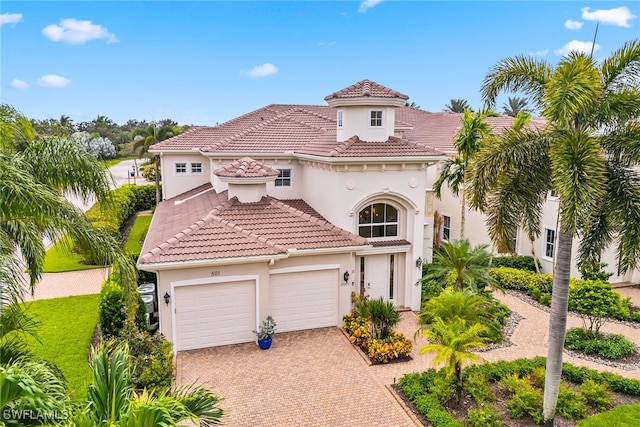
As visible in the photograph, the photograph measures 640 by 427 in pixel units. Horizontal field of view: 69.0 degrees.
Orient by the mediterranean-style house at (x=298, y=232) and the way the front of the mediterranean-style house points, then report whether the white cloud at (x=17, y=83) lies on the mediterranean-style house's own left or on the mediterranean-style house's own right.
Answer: on the mediterranean-style house's own right

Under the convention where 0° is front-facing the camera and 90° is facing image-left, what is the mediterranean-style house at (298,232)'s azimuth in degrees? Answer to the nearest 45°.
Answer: approximately 0°

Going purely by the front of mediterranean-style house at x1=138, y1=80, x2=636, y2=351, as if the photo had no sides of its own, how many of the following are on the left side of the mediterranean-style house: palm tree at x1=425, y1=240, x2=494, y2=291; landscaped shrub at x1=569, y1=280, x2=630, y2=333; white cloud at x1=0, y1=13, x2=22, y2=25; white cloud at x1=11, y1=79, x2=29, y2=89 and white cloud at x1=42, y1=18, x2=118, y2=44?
2

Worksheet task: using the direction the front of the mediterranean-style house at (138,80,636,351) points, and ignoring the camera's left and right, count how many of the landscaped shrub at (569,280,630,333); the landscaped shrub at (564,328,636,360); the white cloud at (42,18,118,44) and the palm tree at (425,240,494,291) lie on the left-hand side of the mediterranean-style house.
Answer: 3

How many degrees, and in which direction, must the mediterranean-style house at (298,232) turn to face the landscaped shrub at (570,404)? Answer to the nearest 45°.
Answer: approximately 45° to its left

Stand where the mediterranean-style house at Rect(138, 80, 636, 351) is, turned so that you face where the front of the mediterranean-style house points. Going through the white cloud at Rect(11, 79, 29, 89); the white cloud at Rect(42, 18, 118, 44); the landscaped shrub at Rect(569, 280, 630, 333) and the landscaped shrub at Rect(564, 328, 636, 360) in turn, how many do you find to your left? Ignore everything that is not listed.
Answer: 2

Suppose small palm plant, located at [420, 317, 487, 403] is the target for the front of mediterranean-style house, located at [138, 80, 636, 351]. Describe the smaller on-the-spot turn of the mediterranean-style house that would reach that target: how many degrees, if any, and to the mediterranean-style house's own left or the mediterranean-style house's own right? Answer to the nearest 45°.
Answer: approximately 45° to the mediterranean-style house's own left

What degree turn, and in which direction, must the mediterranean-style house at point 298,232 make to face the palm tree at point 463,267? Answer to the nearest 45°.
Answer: approximately 90° to its left

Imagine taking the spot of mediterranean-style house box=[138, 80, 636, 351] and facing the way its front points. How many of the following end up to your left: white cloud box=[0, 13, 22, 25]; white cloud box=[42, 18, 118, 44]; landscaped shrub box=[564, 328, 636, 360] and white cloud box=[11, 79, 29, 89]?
1

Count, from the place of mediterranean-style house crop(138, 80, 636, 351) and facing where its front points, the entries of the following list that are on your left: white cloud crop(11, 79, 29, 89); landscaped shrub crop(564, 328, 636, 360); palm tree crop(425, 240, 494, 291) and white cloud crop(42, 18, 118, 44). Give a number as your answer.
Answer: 2

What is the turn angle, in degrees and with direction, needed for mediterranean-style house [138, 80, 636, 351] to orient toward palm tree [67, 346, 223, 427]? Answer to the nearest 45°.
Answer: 0° — it already faces it

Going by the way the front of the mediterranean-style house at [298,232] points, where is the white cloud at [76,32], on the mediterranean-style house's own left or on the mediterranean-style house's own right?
on the mediterranean-style house's own right

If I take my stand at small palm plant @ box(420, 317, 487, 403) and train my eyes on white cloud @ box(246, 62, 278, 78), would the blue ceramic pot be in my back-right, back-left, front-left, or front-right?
front-left

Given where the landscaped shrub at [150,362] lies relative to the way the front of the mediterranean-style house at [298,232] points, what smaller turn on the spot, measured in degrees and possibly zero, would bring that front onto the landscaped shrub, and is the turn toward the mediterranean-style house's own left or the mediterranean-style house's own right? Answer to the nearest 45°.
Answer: approximately 45° to the mediterranean-style house's own right

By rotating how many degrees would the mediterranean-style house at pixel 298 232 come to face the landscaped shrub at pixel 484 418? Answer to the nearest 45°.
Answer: approximately 45° to its left

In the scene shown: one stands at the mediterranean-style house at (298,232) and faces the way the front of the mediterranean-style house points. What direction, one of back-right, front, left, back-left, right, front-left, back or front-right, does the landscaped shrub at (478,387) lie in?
front-left

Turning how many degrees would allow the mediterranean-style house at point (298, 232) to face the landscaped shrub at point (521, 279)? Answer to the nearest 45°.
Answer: approximately 135° to its left
